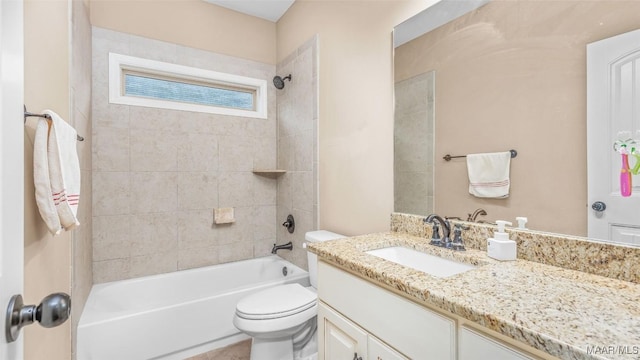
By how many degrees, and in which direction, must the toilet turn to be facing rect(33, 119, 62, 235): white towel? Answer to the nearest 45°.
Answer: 0° — it already faces it

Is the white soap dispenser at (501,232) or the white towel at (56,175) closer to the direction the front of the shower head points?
the white towel

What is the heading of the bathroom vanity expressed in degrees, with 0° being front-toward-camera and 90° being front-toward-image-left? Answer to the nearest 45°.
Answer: approximately 45°

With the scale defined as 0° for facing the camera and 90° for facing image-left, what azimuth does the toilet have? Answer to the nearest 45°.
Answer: approximately 45°

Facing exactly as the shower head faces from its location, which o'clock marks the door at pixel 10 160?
The door is roughly at 11 o'clock from the shower head.

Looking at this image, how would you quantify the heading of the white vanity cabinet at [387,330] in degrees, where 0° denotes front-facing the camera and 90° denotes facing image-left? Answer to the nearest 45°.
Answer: approximately 45°

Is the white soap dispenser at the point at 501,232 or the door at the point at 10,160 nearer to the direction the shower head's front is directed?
the door
